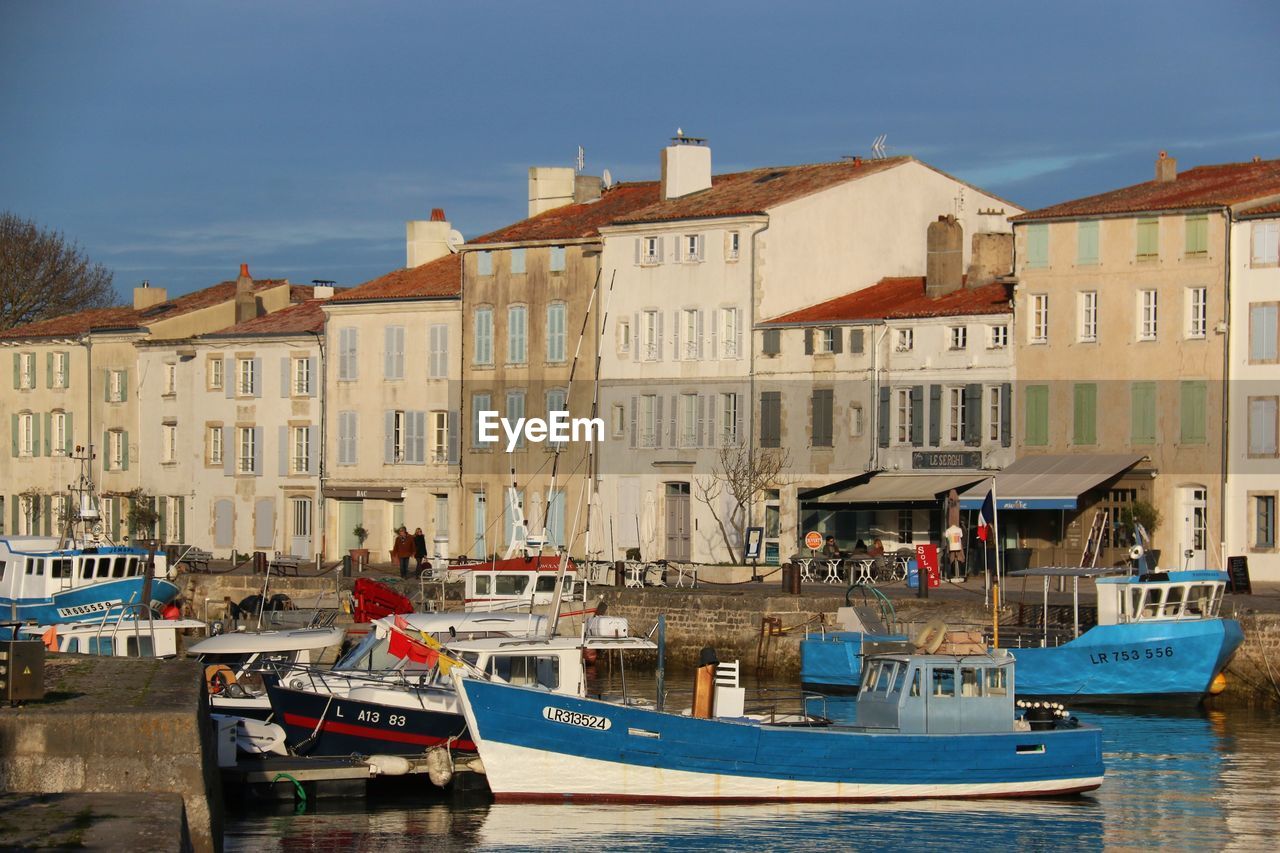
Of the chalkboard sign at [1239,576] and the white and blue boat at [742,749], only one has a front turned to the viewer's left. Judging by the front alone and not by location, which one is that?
the white and blue boat

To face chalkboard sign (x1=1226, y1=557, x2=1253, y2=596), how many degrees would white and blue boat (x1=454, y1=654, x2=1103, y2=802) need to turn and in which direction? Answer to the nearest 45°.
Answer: approximately 135° to its right

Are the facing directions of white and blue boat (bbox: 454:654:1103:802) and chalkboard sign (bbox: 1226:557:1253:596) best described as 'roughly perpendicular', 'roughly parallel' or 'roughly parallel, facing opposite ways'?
roughly perpendicular

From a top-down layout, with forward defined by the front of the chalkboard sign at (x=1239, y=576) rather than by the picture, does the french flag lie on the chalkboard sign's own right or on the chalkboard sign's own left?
on the chalkboard sign's own right

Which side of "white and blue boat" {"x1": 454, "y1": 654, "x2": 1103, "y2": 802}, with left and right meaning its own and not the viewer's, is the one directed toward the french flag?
right

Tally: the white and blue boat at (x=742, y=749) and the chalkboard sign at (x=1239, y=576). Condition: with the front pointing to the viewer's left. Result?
1

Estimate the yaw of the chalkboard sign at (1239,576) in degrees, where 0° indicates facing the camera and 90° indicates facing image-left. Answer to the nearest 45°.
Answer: approximately 0°

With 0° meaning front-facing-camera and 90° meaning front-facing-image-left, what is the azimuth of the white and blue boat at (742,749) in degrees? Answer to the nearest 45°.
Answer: approximately 90°

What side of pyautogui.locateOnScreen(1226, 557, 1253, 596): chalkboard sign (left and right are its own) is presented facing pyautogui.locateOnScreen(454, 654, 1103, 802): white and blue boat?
front

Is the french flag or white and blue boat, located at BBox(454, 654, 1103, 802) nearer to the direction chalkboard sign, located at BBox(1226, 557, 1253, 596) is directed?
the white and blue boat
